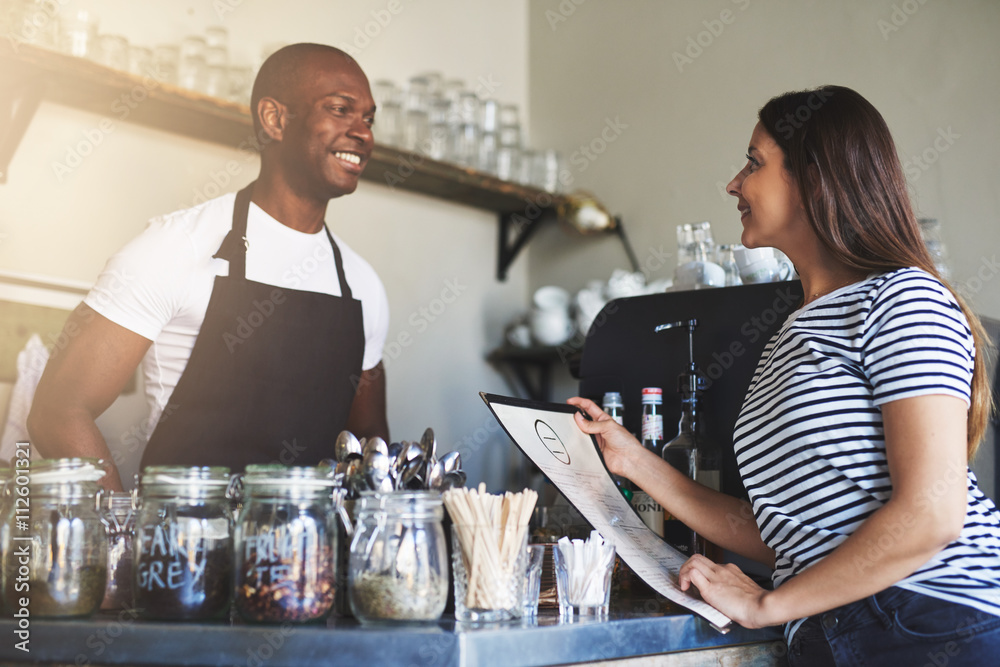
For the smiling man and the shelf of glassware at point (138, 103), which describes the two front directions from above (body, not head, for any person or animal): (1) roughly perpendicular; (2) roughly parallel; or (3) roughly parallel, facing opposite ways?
roughly parallel

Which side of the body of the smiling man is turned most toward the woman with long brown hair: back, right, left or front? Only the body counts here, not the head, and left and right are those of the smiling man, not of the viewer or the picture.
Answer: front

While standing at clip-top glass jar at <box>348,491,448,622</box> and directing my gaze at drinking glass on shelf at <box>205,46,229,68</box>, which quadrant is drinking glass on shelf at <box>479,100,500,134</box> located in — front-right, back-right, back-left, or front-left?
front-right

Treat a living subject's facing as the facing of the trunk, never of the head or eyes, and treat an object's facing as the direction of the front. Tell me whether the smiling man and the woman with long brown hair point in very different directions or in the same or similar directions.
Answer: very different directions

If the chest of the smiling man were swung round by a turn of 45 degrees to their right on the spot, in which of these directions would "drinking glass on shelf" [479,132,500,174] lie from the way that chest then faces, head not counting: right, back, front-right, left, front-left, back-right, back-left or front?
back-left

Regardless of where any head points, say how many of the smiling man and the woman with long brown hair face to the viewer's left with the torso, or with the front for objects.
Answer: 1

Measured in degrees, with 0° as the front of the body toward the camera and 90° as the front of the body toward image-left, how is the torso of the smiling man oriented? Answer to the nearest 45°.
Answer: approximately 315°

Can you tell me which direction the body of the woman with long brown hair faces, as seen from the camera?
to the viewer's left

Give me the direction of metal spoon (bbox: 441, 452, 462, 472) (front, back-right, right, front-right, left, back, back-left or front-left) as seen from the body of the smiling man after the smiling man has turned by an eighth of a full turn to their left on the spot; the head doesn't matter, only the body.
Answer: right

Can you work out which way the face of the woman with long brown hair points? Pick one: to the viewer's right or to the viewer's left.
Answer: to the viewer's left

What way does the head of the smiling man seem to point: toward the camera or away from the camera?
toward the camera

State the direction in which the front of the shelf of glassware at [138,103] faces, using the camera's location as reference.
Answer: facing the viewer and to the right of the viewer
